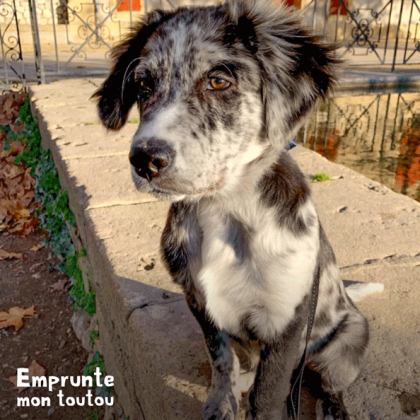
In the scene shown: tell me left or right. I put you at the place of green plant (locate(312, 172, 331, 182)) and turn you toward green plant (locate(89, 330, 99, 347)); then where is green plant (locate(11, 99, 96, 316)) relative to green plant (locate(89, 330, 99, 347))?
right

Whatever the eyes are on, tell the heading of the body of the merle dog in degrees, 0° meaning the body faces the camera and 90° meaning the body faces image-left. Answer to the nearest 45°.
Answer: approximately 45°

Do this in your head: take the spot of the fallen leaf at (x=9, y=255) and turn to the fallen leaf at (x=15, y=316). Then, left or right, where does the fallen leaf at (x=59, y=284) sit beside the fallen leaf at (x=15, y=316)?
left

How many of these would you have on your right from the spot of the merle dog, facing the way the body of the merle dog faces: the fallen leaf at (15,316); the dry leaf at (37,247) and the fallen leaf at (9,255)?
3

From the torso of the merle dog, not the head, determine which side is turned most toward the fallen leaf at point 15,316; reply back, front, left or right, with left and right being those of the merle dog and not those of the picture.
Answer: right

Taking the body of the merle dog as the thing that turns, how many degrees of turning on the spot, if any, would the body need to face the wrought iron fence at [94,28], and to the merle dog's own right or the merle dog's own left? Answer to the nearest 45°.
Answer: approximately 135° to the merle dog's own right

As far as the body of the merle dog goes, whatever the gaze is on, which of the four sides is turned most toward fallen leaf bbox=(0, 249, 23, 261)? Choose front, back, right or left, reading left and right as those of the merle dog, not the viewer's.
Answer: right
